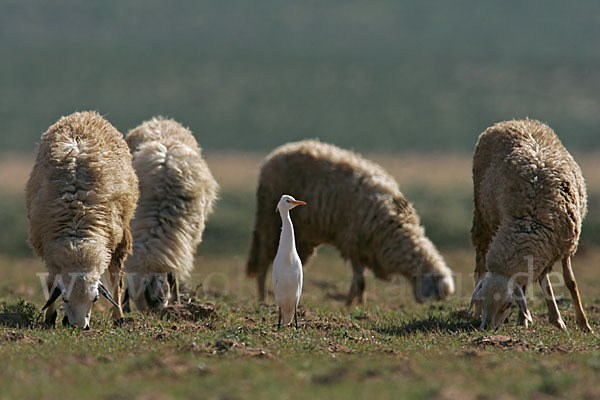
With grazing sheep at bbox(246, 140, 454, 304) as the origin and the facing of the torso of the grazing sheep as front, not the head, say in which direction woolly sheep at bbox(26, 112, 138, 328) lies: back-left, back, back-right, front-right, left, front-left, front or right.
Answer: back-right

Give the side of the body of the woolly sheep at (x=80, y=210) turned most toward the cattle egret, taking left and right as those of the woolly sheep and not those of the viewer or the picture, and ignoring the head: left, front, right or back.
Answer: left

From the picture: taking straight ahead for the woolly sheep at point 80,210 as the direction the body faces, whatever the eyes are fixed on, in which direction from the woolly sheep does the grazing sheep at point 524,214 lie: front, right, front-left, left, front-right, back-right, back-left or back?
left

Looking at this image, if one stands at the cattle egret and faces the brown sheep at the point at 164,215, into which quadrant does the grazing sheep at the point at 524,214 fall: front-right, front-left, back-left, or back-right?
back-right

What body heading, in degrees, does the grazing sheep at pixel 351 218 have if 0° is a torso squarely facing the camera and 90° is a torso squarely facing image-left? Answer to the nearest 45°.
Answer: approximately 270°

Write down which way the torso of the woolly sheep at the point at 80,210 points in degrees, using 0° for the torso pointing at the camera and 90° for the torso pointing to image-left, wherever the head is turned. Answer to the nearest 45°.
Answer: approximately 0°

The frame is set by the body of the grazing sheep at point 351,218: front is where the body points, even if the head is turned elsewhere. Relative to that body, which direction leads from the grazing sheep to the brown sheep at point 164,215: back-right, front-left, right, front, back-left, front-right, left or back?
back-right

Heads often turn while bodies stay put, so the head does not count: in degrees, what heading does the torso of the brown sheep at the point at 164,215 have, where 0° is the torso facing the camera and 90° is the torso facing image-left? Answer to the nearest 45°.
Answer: approximately 0°

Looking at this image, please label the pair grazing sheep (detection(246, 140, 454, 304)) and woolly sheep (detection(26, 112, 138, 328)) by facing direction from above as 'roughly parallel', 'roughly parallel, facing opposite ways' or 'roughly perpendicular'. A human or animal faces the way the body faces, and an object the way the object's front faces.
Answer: roughly perpendicular

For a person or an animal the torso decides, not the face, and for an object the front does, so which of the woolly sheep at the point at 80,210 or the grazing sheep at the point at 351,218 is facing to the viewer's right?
the grazing sheep
